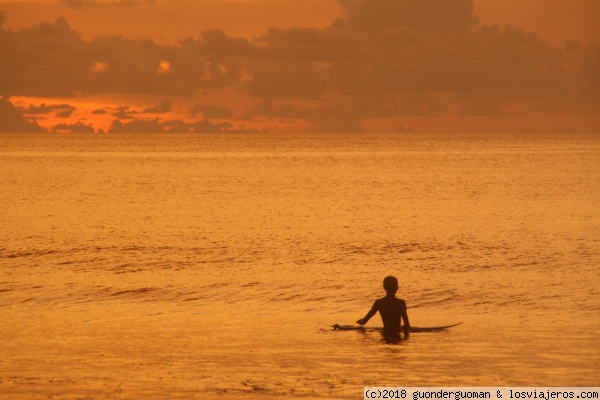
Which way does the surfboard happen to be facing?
to the viewer's right
